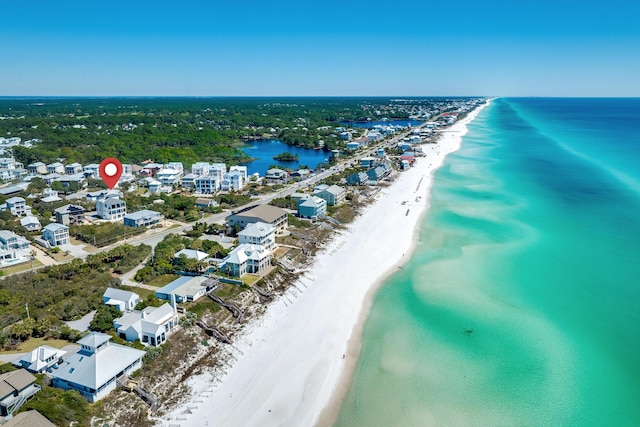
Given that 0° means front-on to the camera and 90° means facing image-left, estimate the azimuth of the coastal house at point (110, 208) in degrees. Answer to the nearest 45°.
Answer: approximately 315°

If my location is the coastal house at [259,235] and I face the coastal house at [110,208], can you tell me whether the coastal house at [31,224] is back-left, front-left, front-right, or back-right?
front-left

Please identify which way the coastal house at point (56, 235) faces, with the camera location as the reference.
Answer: facing the viewer and to the right of the viewer

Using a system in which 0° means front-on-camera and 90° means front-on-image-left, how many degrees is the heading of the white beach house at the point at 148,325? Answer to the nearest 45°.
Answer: approximately 315°

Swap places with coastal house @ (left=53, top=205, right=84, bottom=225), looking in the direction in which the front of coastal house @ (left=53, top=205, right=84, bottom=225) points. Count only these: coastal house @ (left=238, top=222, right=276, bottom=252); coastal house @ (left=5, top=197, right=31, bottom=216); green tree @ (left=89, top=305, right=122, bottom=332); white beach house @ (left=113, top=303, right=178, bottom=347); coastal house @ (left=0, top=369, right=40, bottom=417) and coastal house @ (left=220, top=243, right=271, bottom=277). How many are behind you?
1

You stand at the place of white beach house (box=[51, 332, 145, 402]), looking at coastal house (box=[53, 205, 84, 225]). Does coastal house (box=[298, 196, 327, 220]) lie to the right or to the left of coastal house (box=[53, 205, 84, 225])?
right

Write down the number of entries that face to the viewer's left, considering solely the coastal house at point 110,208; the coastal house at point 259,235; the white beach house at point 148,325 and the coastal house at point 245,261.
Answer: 0

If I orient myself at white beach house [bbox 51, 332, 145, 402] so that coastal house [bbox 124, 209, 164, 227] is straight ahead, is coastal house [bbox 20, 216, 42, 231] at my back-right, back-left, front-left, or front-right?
front-left

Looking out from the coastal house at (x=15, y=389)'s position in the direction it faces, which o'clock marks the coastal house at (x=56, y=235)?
the coastal house at (x=56, y=235) is roughly at 8 o'clock from the coastal house at (x=15, y=389).

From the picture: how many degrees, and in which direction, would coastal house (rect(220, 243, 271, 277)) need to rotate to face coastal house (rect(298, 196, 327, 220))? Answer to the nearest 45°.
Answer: approximately 90° to its left

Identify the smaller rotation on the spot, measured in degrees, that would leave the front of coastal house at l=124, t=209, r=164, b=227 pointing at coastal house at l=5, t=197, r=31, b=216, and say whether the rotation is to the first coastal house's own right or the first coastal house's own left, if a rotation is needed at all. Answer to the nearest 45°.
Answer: approximately 180°

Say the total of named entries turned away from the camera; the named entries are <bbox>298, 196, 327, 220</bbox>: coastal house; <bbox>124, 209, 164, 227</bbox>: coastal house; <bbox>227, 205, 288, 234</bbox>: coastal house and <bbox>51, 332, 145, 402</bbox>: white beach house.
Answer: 0

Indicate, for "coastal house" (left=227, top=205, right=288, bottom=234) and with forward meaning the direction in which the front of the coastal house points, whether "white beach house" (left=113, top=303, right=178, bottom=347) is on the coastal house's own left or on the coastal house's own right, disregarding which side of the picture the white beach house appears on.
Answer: on the coastal house's own right

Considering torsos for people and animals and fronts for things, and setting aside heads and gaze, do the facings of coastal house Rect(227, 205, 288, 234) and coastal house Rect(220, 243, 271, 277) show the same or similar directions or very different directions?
same or similar directions

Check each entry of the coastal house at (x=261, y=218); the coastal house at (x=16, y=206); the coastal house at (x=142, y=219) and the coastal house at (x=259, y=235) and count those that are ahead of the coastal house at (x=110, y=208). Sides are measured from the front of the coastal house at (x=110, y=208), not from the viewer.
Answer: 3

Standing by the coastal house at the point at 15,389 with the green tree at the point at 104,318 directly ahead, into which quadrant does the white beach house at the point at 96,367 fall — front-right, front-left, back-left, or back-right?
front-right

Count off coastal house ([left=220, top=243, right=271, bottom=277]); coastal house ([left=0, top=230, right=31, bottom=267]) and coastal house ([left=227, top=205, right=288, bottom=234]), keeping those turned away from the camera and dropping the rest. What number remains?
0

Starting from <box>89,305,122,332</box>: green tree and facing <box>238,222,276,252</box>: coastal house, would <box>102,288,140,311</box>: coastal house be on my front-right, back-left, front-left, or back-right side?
front-left
